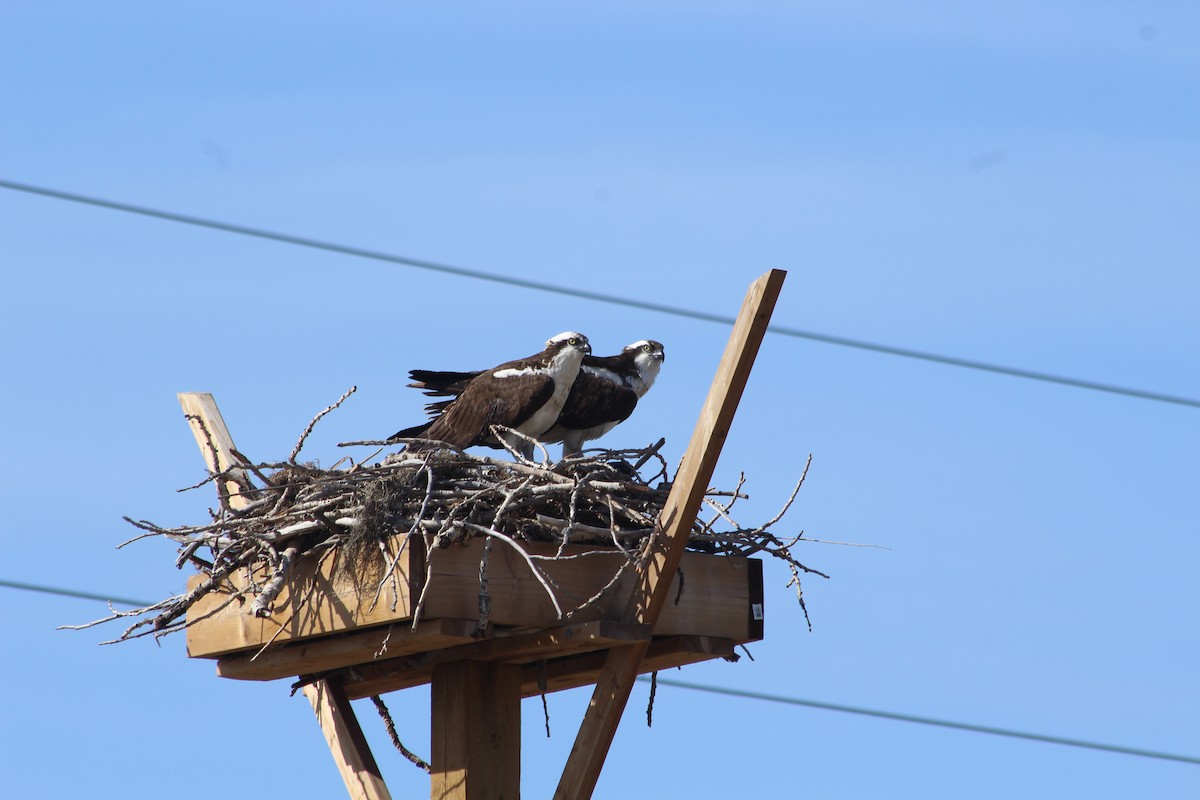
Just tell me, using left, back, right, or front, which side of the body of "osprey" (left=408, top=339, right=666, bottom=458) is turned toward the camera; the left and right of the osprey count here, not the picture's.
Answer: right

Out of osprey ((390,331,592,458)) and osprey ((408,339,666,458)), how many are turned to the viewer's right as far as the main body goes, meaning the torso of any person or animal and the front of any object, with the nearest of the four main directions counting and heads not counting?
2

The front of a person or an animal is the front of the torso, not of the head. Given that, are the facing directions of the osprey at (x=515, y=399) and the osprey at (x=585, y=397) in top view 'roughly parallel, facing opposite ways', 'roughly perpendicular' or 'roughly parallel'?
roughly parallel

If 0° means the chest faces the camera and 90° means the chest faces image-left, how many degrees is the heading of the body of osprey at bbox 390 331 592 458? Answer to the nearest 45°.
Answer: approximately 270°
